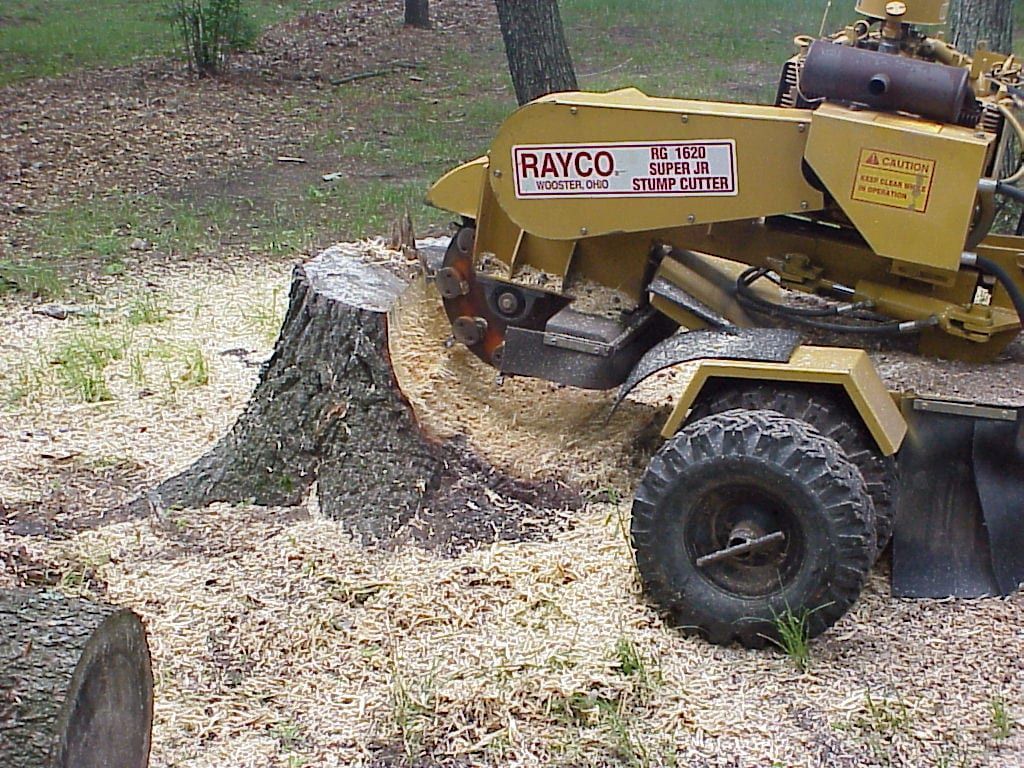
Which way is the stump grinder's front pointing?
to the viewer's left

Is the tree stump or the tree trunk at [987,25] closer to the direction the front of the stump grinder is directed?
the tree stump

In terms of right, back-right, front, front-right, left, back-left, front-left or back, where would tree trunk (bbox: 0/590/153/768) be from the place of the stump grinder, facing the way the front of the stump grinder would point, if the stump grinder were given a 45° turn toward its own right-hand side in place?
left

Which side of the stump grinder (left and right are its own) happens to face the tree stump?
front

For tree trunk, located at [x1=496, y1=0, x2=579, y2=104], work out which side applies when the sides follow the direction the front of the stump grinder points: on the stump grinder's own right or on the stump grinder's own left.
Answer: on the stump grinder's own right

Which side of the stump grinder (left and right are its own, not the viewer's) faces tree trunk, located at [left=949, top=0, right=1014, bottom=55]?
right

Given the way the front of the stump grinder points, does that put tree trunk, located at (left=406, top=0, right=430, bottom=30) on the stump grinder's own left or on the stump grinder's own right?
on the stump grinder's own right

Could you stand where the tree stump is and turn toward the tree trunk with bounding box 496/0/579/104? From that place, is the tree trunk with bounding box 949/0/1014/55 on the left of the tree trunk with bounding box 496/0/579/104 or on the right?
right

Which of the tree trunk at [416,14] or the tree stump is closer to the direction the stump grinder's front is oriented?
the tree stump

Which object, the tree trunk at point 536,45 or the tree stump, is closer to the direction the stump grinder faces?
the tree stump
